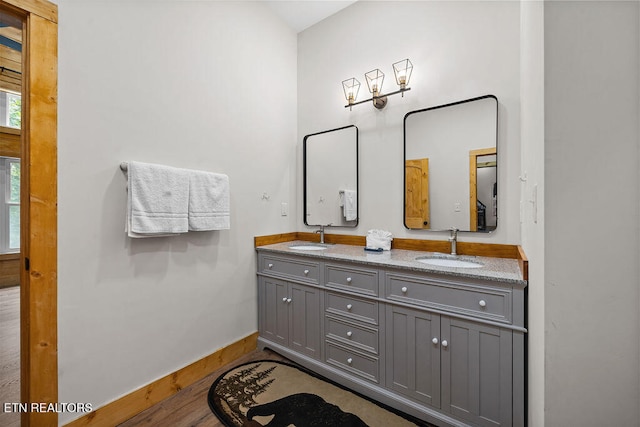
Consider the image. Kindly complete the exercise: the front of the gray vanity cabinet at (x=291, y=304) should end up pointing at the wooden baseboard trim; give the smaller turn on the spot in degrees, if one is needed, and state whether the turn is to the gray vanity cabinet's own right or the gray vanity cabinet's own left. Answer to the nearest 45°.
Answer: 0° — it already faces it

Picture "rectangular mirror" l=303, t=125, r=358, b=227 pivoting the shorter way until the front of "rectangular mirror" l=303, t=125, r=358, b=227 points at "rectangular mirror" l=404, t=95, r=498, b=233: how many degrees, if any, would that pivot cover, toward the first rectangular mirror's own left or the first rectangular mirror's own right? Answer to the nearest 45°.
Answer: approximately 90° to the first rectangular mirror's own left

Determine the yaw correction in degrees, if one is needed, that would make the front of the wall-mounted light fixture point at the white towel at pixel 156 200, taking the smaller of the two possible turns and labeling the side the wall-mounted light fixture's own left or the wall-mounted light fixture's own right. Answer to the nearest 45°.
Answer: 0° — it already faces it

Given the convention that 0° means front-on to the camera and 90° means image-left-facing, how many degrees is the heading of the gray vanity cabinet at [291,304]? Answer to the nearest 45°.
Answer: approximately 45°

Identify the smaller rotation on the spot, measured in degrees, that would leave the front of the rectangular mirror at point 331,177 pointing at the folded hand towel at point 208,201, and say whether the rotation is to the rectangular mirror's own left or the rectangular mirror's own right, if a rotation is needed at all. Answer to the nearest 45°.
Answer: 0° — it already faces it
